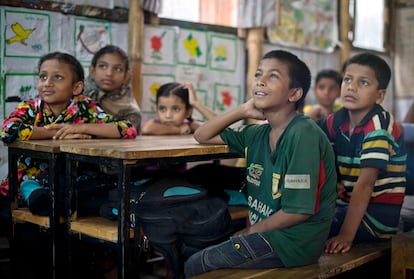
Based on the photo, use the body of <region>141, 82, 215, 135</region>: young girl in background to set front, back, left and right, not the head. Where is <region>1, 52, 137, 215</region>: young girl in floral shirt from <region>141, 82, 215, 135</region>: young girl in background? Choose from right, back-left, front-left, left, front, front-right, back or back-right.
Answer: front

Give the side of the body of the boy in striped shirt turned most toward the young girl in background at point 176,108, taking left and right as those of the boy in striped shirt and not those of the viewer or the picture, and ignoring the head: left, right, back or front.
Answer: right

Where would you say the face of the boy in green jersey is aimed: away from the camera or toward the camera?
toward the camera

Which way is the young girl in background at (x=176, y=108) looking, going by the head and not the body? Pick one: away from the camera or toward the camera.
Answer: toward the camera

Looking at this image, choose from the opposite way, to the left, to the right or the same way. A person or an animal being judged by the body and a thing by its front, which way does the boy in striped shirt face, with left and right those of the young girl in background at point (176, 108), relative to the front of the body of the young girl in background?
the same way

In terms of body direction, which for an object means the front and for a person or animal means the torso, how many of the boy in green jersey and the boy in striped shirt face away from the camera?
0

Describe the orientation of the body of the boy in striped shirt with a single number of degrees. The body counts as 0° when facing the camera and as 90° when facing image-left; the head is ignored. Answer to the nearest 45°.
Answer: approximately 45°

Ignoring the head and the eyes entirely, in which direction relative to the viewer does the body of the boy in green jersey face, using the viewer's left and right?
facing the viewer and to the left of the viewer

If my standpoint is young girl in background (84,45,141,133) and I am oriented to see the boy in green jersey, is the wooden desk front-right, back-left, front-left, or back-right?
front-right

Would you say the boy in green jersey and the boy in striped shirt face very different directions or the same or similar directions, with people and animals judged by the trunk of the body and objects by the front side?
same or similar directions

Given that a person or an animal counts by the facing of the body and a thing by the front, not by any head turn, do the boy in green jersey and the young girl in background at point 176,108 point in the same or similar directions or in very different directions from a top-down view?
same or similar directions

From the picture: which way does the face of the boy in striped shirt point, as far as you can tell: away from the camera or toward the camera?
toward the camera

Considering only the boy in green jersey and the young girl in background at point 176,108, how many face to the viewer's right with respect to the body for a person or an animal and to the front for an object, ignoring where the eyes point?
0

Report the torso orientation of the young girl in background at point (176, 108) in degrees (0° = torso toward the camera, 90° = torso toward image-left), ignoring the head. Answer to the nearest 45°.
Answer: approximately 45°
